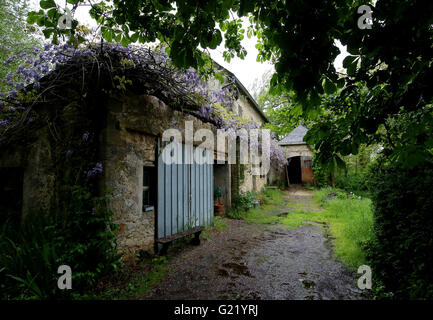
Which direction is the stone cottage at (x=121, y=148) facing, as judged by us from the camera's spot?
facing the viewer and to the right of the viewer

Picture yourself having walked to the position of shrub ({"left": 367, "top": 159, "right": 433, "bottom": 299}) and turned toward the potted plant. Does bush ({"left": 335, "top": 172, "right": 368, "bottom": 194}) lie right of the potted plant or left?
right

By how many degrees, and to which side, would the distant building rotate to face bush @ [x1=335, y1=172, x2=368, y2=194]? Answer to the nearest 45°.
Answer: approximately 45° to its left

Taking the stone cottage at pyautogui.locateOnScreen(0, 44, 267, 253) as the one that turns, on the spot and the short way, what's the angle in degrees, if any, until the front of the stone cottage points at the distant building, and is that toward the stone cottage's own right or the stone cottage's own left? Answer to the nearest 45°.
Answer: approximately 90° to the stone cottage's own left

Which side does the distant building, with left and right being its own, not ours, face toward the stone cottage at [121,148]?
front

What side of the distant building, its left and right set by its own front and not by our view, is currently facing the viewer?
front

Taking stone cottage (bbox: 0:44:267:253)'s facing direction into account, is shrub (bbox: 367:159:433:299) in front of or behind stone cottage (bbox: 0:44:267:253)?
in front

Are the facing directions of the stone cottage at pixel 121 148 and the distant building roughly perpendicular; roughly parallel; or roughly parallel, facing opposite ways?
roughly perpendicular

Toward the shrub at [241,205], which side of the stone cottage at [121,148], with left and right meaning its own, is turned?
left

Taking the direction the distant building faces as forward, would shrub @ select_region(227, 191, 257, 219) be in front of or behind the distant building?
in front
